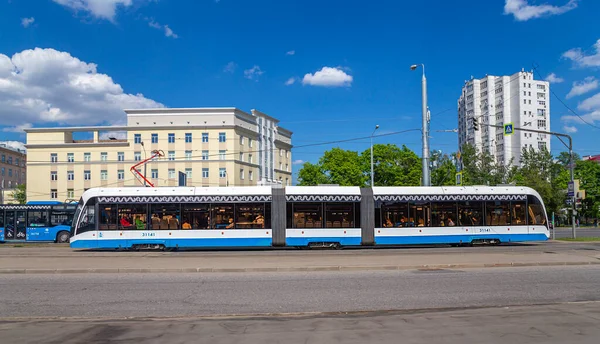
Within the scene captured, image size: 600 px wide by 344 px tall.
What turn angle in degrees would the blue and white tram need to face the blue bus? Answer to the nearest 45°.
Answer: approximately 45° to its right

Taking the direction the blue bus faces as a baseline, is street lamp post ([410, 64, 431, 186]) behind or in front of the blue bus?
in front

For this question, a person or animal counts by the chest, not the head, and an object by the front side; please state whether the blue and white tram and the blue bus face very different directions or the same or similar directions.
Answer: very different directions

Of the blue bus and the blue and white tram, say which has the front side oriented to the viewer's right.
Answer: the blue bus

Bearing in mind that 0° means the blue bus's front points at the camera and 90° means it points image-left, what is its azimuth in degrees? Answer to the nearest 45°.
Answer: approximately 270°

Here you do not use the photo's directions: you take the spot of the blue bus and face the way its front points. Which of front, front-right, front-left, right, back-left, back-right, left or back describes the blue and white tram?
front-right

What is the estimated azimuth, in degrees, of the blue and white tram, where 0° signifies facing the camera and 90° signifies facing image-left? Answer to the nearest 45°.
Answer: approximately 90°

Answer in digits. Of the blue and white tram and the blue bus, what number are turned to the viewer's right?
1

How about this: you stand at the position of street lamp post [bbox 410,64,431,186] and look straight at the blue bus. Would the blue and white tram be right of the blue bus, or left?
left
